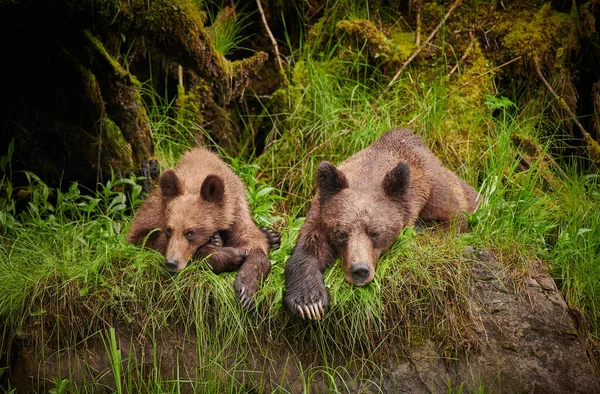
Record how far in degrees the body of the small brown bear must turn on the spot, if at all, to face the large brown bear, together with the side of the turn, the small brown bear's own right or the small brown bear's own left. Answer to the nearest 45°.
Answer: approximately 90° to the small brown bear's own left

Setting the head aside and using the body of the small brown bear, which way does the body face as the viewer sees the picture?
toward the camera
